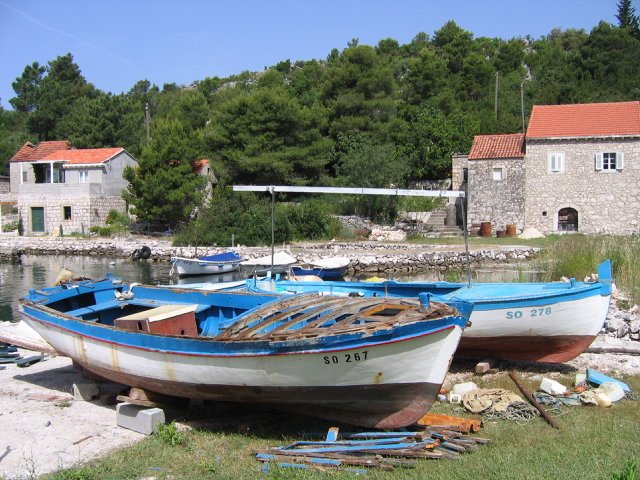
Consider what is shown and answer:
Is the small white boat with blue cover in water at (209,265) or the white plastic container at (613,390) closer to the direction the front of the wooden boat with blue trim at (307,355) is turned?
the white plastic container

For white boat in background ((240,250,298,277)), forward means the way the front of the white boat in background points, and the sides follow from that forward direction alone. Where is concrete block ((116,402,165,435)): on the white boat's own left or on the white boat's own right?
on the white boat's own right

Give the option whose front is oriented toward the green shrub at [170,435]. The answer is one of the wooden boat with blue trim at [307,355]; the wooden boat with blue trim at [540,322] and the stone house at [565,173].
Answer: the stone house

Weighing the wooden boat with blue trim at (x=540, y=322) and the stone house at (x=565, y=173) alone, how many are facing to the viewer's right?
1

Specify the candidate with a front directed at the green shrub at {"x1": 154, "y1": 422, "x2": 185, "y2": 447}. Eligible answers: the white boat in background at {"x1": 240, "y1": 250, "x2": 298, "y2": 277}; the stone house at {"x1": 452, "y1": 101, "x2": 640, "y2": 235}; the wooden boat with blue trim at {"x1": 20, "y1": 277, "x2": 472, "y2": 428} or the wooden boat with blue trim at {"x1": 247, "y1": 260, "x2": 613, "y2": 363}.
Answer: the stone house

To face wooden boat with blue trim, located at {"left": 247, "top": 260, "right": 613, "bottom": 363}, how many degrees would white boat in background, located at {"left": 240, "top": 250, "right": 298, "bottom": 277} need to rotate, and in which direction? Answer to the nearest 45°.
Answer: approximately 90° to its right

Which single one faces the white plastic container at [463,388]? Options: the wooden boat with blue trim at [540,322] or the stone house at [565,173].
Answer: the stone house

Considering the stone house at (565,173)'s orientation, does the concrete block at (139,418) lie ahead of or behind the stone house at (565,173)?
ahead

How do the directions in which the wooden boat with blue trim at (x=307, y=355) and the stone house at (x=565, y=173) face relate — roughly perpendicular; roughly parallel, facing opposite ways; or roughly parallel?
roughly perpendicular

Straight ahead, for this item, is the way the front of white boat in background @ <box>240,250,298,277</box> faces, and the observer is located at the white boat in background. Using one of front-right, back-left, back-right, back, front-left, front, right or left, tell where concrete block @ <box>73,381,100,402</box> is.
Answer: right

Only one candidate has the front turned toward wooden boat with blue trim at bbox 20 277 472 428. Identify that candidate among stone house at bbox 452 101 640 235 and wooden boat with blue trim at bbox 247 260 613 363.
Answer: the stone house

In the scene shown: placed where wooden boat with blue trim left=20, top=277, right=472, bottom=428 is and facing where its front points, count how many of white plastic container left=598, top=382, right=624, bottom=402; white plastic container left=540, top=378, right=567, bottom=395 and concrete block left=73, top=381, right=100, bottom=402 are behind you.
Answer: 1

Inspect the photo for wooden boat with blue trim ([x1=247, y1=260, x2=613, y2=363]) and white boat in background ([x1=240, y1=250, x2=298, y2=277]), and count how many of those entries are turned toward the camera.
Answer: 0

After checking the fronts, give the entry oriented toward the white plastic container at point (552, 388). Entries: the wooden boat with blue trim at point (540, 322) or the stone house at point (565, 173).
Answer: the stone house

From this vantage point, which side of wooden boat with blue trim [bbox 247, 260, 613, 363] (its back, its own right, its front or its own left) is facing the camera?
right

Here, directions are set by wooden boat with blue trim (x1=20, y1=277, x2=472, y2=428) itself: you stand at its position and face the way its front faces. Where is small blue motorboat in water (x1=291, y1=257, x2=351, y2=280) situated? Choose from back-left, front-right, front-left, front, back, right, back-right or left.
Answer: back-left

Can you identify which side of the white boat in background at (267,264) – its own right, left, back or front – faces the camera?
right
